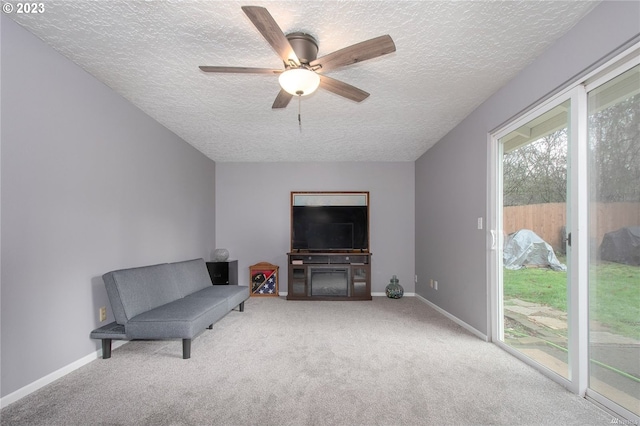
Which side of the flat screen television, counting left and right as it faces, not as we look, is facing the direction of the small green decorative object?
left

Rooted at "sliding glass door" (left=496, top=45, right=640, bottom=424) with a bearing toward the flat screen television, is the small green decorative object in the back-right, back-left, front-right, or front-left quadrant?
front-right

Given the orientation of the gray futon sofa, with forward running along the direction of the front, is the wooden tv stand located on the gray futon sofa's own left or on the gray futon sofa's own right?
on the gray futon sofa's own left

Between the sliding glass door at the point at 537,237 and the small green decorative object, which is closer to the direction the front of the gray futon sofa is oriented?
the sliding glass door

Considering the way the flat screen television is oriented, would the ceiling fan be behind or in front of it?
in front

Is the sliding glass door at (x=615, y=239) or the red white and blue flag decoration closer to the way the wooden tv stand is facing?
the sliding glass door

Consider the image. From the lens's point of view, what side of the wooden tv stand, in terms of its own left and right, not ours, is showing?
front

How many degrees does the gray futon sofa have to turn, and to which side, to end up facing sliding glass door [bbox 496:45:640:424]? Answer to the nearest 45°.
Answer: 0° — it already faces it

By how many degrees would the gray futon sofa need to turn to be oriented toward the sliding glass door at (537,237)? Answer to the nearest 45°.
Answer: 0° — it already faces it

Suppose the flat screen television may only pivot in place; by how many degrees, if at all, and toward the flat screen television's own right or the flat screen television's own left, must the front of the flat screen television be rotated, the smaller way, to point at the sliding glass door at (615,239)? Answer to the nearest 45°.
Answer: approximately 45° to the flat screen television's own left

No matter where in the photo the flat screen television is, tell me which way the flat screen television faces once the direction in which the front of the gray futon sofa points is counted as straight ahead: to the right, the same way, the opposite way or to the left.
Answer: to the right

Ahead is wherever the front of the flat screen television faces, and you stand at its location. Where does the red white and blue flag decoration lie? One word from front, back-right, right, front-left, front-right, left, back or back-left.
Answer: right

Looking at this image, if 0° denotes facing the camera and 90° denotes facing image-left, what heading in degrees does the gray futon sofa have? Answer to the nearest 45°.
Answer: approximately 315°

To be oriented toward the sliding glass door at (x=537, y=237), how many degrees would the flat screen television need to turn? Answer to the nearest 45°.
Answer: approximately 45° to its left

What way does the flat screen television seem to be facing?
toward the camera

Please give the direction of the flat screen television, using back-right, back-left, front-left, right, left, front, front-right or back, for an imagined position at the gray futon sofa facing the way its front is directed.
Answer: left
